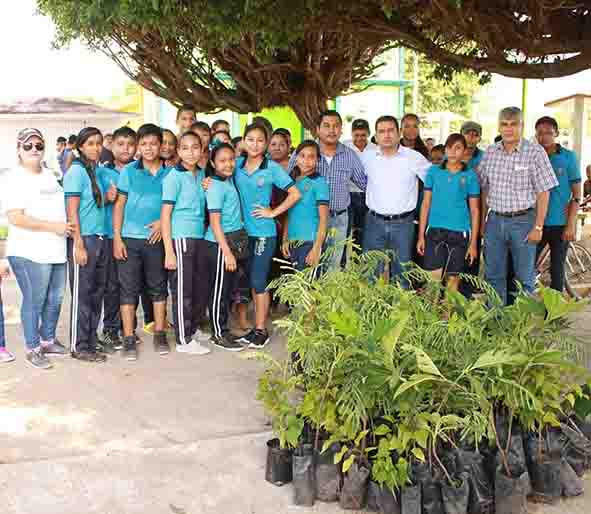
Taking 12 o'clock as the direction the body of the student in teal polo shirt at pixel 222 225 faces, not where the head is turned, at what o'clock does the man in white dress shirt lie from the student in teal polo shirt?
The man in white dress shirt is roughly at 10 o'clock from the student in teal polo shirt.

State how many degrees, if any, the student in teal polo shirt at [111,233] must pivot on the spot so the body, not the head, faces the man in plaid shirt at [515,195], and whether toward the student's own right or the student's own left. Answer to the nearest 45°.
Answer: approximately 90° to the student's own left

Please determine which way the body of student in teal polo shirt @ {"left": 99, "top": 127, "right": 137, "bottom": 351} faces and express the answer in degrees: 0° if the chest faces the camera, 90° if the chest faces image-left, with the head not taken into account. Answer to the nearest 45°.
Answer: approximately 0°

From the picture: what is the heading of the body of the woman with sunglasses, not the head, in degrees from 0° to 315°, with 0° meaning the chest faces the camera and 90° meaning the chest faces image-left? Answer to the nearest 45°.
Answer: approximately 315°

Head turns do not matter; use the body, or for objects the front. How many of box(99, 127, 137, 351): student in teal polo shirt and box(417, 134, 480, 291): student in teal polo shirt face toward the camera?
2

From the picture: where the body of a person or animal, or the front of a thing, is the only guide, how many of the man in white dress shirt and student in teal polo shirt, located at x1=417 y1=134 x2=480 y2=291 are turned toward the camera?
2

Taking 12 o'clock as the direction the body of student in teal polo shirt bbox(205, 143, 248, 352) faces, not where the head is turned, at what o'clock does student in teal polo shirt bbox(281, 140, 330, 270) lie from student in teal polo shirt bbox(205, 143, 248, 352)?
student in teal polo shirt bbox(281, 140, 330, 270) is roughly at 10 o'clock from student in teal polo shirt bbox(205, 143, 248, 352).

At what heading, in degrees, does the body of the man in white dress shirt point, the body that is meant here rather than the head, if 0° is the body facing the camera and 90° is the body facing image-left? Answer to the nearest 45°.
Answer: approximately 0°
